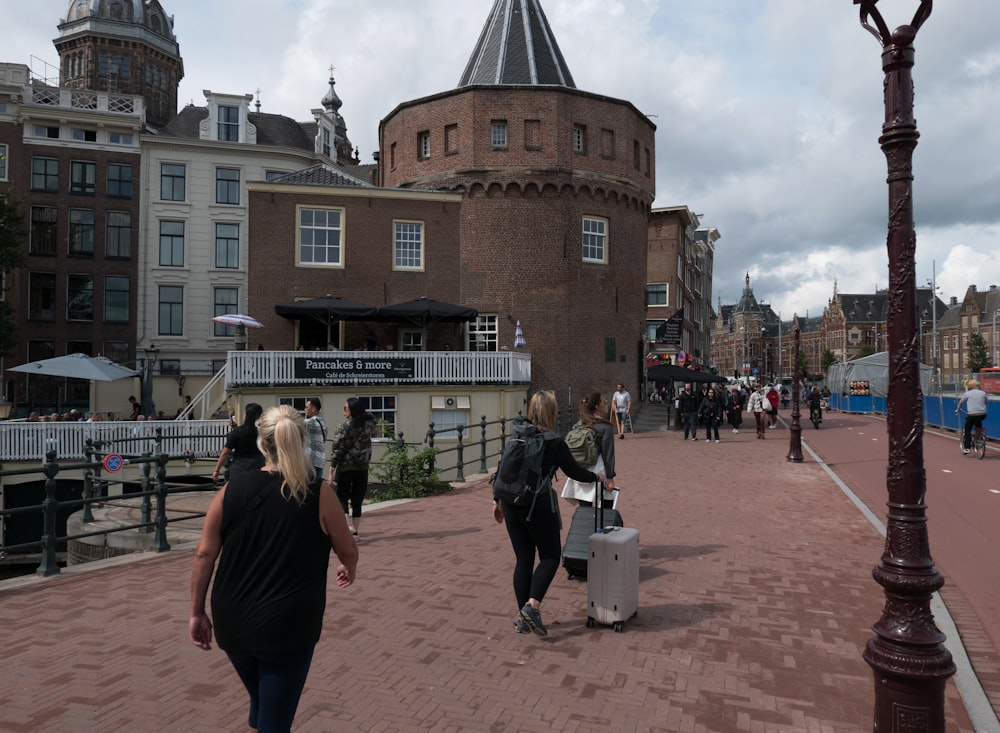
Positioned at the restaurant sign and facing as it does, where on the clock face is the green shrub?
The green shrub is roughly at 12 o'clock from the restaurant sign.

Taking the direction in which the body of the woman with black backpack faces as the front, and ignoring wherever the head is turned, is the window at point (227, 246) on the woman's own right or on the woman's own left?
on the woman's own left

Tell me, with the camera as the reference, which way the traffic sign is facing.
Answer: facing the viewer

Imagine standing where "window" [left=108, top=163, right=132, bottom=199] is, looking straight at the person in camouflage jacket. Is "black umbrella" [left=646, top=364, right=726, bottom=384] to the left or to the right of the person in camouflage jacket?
left

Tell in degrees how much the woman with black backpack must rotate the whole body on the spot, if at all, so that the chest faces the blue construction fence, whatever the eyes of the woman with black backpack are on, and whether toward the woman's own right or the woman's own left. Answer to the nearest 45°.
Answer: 0° — they already face it

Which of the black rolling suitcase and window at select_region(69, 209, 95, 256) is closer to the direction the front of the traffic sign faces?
the black rolling suitcase

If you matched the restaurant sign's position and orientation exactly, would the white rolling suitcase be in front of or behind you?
in front

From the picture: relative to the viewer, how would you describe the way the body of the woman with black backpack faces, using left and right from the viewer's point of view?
facing away from the viewer and to the right of the viewer

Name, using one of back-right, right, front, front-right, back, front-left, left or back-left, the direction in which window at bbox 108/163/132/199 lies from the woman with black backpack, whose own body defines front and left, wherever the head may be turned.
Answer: left

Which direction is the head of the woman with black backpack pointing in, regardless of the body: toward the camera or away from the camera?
away from the camera
